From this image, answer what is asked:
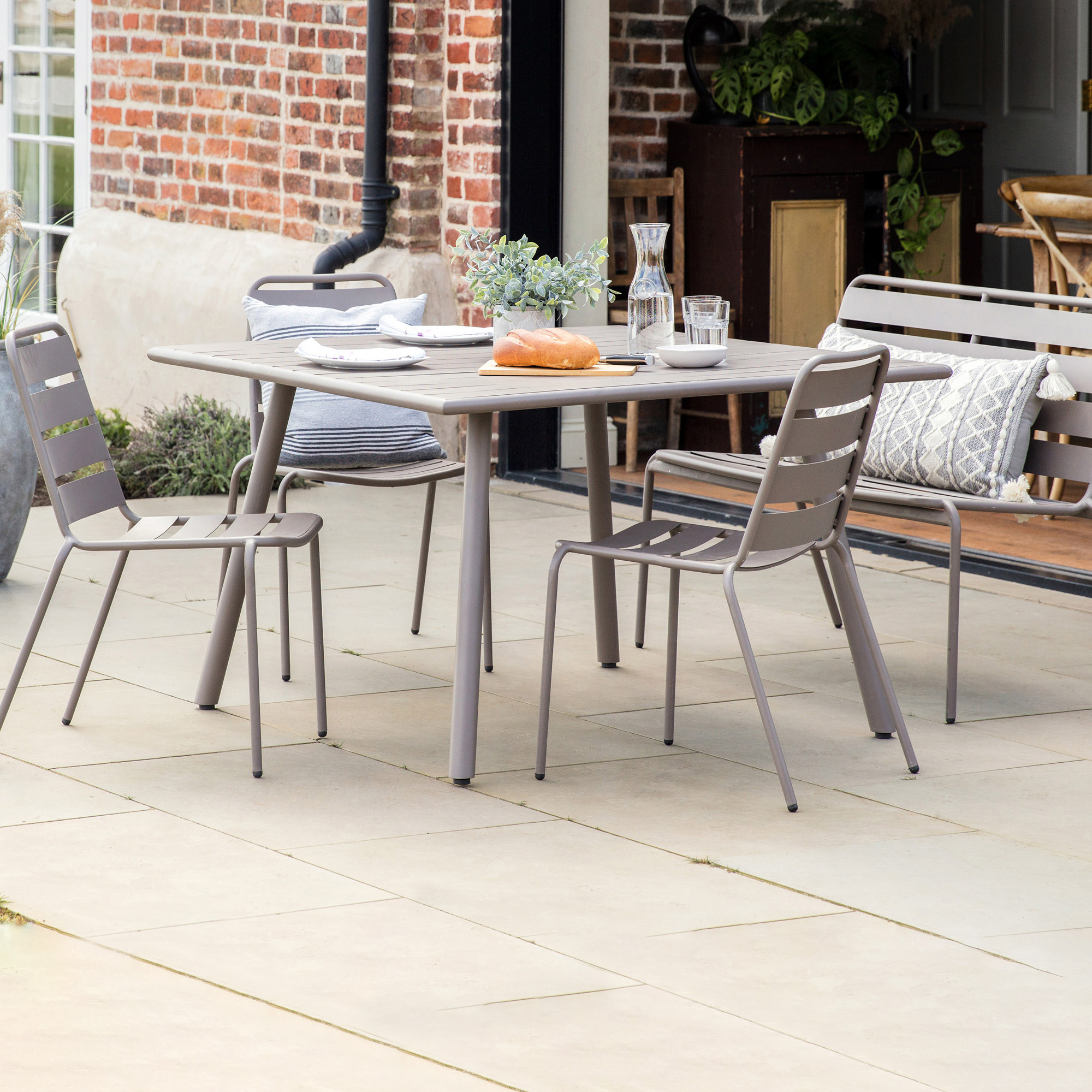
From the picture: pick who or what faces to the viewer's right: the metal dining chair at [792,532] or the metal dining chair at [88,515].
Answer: the metal dining chair at [88,515]

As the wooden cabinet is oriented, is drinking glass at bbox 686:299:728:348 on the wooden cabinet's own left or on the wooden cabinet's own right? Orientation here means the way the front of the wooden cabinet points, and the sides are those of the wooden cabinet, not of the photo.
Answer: on the wooden cabinet's own right

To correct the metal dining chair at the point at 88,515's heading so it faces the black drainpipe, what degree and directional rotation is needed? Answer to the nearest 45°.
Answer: approximately 90° to its left

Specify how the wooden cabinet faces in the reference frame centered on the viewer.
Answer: facing the viewer and to the right of the viewer

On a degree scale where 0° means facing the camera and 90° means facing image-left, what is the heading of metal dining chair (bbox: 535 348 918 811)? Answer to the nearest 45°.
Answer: approximately 135°

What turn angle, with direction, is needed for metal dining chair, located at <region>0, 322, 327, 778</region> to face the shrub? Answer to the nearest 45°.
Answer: approximately 90° to its left

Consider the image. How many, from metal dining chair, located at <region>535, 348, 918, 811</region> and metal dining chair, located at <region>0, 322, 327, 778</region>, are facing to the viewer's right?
1

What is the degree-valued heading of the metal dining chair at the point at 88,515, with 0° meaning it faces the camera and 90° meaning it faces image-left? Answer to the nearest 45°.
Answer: approximately 270°
